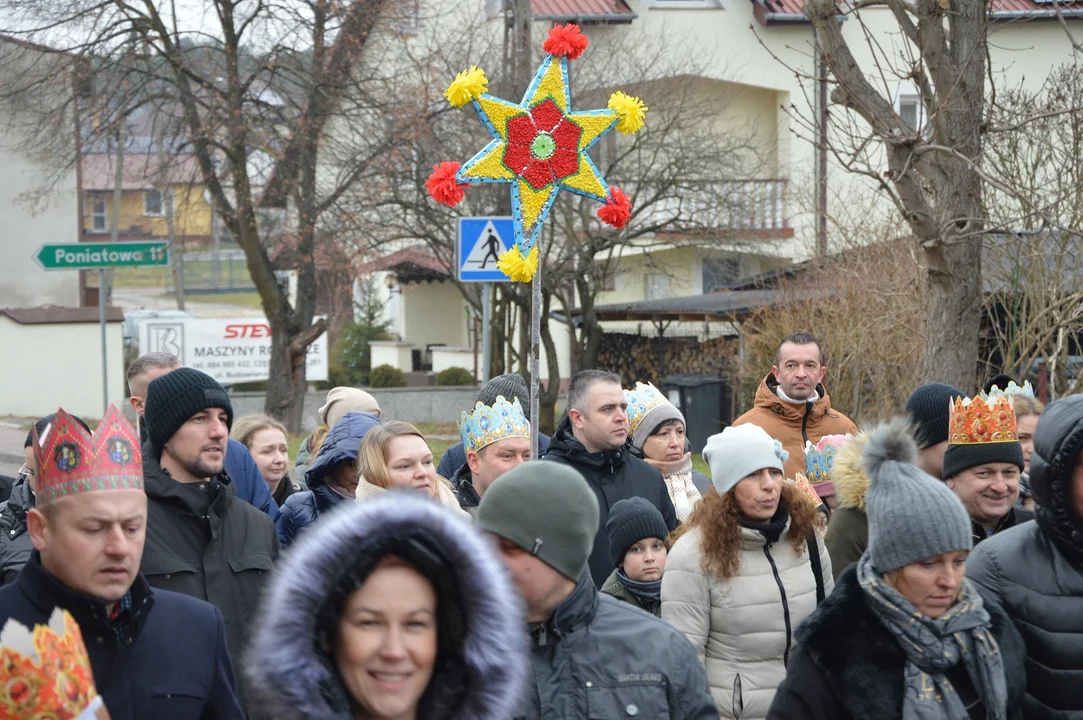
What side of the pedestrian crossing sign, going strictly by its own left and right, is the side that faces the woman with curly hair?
front

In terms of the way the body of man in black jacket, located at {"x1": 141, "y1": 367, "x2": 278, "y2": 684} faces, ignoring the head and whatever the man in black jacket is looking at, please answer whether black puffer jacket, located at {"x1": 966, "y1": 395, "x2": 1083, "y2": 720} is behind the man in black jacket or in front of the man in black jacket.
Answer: in front

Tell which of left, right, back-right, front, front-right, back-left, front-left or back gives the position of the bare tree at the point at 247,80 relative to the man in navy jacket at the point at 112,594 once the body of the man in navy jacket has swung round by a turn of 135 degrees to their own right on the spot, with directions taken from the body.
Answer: right

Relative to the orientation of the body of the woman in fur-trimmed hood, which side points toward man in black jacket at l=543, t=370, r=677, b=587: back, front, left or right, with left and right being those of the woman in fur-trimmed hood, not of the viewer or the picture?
back

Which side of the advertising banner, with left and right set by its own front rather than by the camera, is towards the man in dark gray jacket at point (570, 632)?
front

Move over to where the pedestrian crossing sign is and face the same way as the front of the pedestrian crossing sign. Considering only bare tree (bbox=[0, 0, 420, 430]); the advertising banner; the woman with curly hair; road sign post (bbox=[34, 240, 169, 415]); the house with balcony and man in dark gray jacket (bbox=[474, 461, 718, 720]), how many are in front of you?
2

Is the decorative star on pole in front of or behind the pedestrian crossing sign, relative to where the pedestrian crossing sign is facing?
in front

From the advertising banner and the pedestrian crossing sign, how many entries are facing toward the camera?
2

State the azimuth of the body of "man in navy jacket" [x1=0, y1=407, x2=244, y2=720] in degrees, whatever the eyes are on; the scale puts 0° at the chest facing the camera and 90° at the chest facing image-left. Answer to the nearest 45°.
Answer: approximately 315°
